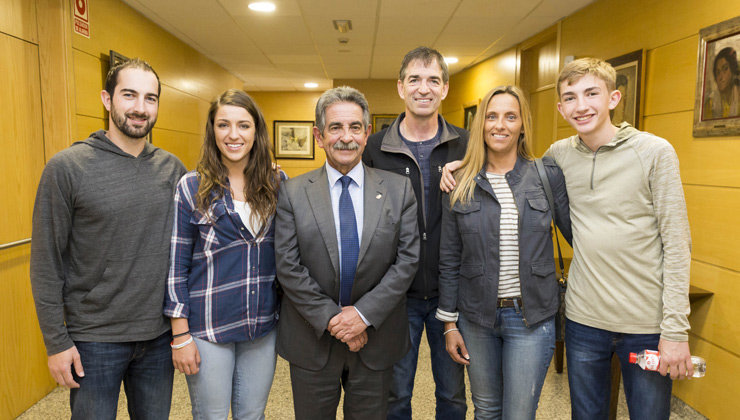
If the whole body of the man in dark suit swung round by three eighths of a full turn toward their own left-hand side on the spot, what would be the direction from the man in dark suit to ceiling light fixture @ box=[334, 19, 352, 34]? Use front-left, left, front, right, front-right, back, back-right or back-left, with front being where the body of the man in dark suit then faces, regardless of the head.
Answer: front-left

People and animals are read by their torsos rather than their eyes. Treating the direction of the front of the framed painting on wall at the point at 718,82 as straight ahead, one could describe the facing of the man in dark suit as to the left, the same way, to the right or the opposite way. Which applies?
to the left

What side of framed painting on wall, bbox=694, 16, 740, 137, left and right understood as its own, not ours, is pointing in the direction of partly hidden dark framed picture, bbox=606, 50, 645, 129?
right

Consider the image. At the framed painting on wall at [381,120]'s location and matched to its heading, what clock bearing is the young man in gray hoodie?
The young man in gray hoodie is roughly at 12 o'clock from the framed painting on wall.

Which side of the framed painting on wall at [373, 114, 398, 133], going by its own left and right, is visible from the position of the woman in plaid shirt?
front

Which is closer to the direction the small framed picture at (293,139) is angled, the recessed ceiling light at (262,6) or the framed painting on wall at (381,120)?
the recessed ceiling light

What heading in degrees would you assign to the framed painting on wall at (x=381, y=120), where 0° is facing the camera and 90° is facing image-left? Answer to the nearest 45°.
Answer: approximately 0°
